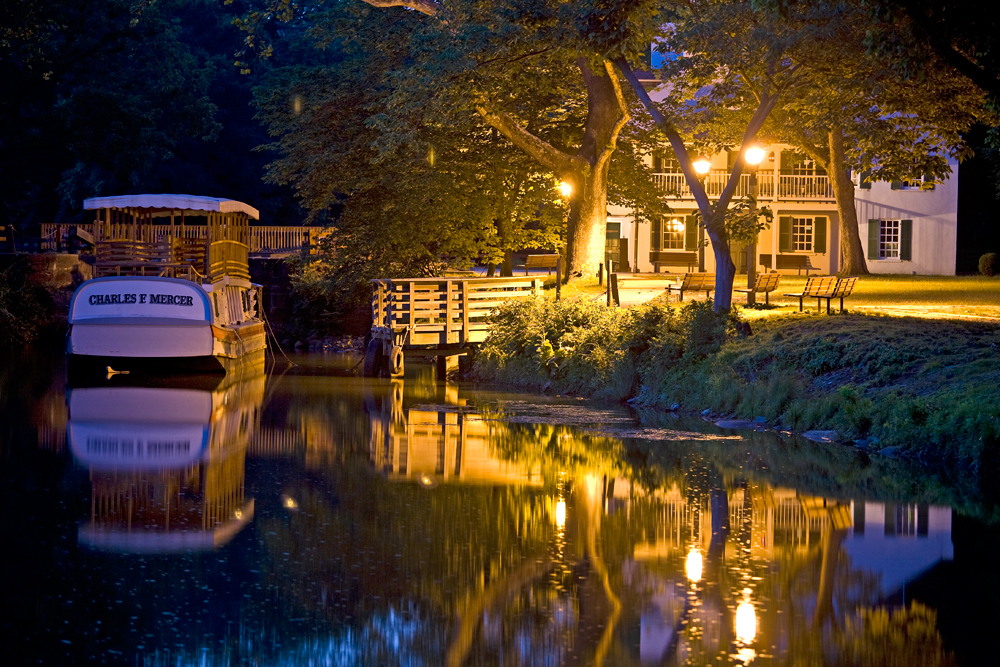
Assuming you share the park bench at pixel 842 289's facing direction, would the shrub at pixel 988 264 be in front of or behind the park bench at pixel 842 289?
behind

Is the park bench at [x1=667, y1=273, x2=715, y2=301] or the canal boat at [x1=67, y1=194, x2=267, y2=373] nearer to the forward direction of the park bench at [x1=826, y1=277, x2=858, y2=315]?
the canal boat

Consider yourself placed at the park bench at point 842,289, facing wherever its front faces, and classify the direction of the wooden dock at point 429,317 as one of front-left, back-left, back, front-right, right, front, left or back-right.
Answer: front-right

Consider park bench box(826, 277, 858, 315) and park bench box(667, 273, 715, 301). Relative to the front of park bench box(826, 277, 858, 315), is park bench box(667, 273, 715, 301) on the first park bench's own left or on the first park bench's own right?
on the first park bench's own right

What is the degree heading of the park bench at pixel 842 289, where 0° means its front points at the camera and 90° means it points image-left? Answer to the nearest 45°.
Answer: approximately 45°

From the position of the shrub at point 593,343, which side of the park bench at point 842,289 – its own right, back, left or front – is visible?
front

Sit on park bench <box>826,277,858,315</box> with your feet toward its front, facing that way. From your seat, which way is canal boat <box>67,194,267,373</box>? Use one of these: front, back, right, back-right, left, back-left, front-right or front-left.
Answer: front-right
